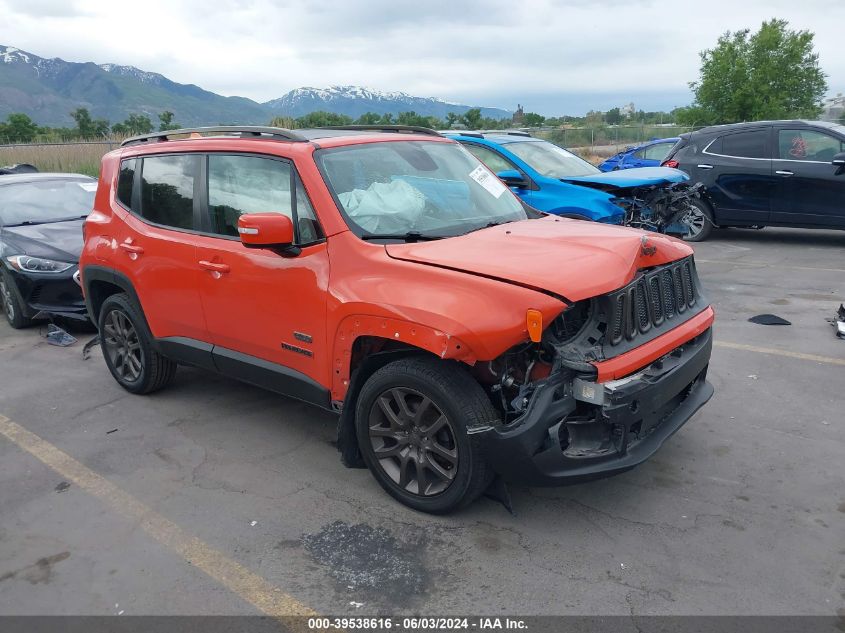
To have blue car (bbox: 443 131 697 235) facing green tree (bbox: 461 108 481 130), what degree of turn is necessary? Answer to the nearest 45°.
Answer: approximately 135° to its left

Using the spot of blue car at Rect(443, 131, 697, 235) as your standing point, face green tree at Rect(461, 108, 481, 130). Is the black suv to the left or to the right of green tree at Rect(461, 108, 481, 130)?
right

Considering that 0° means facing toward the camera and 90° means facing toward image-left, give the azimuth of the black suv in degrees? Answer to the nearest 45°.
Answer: approximately 270°

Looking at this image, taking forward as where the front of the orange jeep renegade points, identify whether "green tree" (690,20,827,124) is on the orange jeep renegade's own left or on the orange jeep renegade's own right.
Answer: on the orange jeep renegade's own left

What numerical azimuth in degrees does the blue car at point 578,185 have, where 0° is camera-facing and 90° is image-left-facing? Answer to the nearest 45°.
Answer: approximately 315°

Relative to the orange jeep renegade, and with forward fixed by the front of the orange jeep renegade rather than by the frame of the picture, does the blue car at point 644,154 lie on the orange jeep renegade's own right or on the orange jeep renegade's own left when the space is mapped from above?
on the orange jeep renegade's own left

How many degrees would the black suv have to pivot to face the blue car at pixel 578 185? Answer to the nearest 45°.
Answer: approximately 135° to its right

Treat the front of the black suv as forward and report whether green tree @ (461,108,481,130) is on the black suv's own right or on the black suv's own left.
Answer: on the black suv's own left

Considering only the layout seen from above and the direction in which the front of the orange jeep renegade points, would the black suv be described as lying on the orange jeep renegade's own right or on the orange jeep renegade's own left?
on the orange jeep renegade's own left

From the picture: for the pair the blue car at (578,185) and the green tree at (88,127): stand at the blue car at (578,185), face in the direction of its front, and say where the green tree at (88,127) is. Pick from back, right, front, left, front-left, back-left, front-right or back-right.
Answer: back

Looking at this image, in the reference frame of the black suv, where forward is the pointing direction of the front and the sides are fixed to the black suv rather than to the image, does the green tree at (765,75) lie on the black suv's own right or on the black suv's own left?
on the black suv's own left
